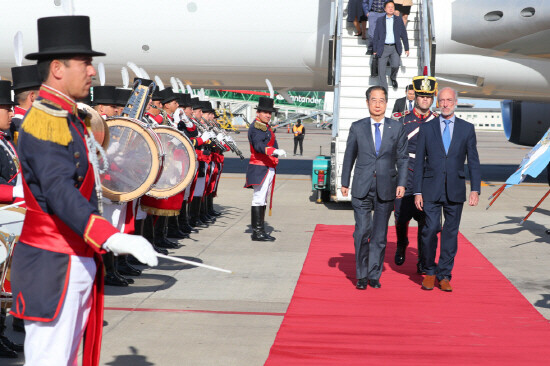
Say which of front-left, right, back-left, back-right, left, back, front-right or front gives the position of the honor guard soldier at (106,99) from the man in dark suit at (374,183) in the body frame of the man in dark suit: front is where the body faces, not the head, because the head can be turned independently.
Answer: right

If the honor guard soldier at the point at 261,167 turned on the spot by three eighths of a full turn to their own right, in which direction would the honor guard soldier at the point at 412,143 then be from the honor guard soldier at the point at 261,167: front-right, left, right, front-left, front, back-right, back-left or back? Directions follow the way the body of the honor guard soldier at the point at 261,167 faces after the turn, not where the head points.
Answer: left

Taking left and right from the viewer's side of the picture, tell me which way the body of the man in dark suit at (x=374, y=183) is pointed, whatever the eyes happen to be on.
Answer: facing the viewer

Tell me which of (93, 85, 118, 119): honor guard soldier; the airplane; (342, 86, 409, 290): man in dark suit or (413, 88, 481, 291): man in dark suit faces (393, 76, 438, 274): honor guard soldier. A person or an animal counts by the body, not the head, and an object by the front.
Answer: (93, 85, 118, 119): honor guard soldier

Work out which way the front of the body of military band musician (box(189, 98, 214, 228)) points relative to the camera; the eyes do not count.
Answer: to the viewer's right

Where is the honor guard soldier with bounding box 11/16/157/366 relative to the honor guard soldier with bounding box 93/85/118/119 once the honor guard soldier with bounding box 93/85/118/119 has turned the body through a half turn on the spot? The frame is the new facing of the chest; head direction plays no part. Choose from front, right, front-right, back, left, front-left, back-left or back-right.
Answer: left

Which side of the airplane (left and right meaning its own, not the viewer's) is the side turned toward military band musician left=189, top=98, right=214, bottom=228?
left

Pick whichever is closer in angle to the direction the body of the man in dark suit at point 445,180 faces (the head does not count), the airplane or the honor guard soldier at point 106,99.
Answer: the honor guard soldier

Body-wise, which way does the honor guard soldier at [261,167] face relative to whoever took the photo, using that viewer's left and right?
facing to the right of the viewer

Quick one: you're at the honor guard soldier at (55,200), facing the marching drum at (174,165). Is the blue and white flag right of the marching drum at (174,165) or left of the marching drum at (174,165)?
right

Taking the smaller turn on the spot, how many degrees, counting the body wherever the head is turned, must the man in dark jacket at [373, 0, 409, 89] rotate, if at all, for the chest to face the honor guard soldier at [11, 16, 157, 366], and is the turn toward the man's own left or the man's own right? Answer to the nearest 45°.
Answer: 0° — they already face them

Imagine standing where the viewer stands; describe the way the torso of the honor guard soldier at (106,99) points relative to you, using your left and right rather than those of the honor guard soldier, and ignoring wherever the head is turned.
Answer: facing to the right of the viewer

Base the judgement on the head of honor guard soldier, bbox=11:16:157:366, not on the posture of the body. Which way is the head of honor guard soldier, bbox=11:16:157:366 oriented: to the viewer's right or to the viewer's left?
to the viewer's right

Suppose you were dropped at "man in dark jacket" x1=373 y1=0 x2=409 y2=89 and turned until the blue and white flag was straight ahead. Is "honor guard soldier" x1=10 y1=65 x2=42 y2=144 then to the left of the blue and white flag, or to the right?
right

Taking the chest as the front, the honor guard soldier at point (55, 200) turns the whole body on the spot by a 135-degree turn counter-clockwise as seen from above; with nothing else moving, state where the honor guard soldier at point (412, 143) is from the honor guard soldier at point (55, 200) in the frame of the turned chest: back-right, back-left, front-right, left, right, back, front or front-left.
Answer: right

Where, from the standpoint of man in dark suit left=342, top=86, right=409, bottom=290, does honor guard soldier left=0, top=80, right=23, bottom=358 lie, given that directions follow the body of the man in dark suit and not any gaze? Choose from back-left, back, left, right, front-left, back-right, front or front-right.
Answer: front-right

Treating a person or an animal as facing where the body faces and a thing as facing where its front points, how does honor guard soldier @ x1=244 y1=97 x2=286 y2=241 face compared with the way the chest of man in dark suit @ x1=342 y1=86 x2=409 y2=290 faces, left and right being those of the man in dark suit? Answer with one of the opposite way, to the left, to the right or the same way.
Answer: to the left
